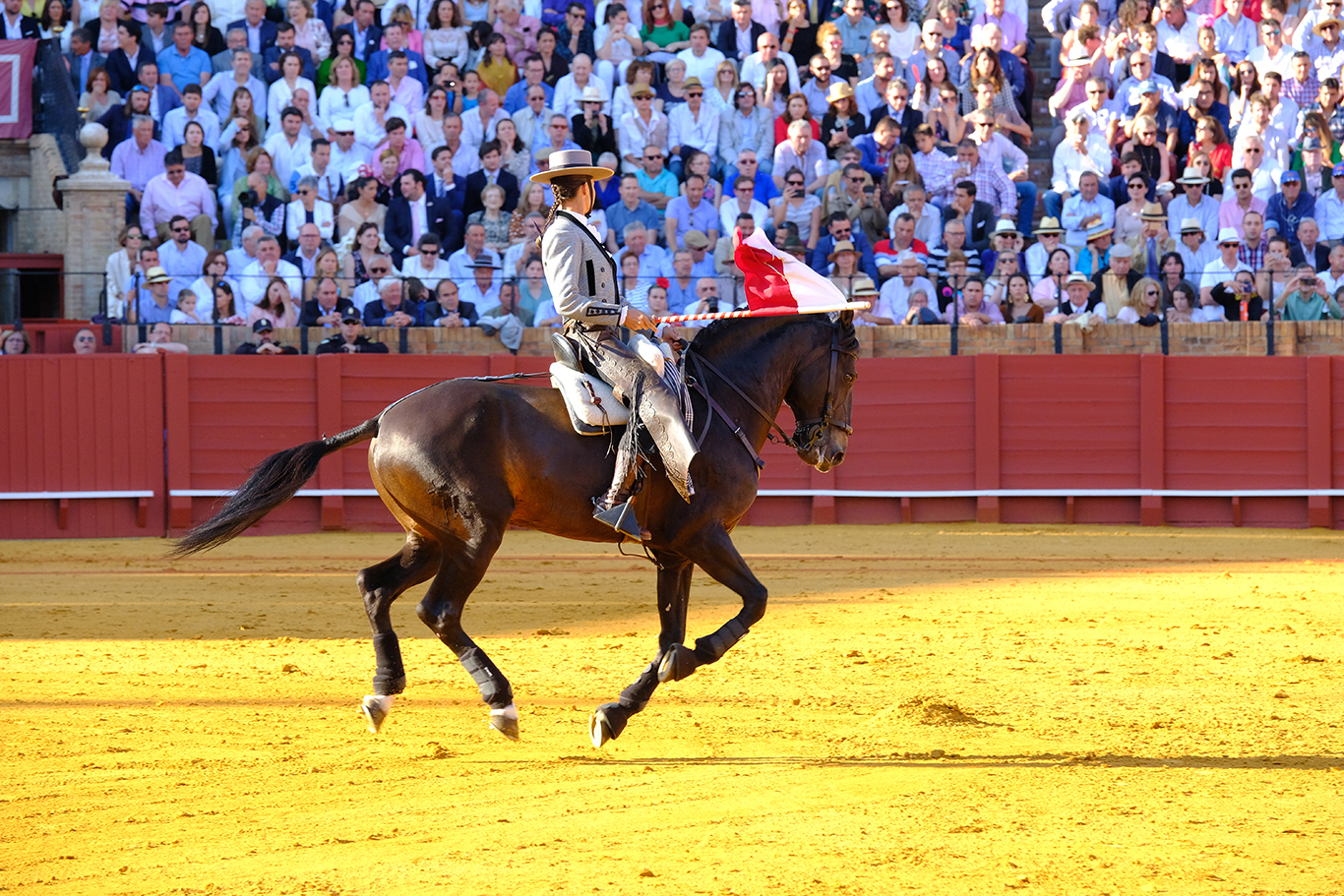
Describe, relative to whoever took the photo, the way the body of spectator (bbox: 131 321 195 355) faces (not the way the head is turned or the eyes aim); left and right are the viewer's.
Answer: facing the viewer

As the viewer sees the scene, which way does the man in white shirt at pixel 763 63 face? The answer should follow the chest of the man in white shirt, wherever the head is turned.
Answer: toward the camera

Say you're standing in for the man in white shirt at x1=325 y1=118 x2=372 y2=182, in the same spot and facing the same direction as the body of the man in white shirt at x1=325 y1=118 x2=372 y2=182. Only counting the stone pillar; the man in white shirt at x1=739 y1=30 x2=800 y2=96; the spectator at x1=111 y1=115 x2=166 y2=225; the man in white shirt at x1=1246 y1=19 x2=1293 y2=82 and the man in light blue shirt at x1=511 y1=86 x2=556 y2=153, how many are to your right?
2

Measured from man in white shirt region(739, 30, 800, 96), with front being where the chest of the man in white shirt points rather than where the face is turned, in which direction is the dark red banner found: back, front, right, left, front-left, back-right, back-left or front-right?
right

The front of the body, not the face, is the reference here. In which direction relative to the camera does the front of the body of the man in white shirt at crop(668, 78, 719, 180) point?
toward the camera

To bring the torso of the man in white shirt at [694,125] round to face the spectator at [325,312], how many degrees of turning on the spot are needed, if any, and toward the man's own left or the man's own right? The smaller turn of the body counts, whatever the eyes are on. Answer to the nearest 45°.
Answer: approximately 45° to the man's own right

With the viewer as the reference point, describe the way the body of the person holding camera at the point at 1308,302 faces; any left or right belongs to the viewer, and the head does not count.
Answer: facing the viewer

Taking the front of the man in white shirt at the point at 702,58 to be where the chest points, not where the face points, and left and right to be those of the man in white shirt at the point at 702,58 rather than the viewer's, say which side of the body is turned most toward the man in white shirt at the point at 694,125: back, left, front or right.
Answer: front

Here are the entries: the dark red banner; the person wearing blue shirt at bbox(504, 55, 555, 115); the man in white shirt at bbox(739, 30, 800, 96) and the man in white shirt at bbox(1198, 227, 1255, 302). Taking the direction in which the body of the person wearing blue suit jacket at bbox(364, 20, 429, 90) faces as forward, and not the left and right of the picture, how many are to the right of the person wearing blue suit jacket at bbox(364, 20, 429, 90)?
1

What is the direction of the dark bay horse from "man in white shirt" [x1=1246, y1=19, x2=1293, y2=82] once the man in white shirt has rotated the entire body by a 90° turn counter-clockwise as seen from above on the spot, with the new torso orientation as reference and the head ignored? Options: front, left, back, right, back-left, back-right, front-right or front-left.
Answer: right

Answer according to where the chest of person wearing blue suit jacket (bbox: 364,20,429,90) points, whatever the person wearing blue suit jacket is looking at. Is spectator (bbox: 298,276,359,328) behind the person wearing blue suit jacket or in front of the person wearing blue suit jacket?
in front

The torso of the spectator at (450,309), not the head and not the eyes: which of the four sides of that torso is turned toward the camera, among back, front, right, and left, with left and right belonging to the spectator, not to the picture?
front
